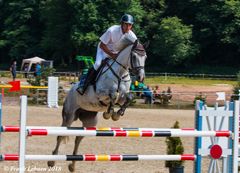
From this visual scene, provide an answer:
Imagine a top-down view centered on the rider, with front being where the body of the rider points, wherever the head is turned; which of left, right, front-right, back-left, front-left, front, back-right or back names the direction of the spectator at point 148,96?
back-left

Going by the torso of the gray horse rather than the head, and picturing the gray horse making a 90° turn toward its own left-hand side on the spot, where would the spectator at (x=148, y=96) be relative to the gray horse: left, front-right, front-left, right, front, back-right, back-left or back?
front-left

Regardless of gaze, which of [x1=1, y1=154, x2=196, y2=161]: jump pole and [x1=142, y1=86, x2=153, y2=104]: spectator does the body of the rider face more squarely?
the jump pole

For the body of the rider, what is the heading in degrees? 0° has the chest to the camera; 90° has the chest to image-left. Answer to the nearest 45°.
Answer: approximately 315°

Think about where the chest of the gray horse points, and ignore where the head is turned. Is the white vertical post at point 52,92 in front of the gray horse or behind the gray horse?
behind

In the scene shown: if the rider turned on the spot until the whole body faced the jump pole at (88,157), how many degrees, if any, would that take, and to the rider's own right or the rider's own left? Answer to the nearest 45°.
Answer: approximately 45° to the rider's own right

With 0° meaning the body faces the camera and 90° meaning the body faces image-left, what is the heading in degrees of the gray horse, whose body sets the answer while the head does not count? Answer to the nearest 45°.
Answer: approximately 315°
